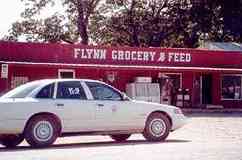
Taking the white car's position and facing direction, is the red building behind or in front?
in front

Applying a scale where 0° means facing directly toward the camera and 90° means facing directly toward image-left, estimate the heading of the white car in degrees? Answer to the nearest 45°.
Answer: approximately 225°

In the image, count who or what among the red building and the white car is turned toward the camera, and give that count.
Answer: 1

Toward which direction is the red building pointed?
toward the camera

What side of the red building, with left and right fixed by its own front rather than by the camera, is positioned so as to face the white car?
front
